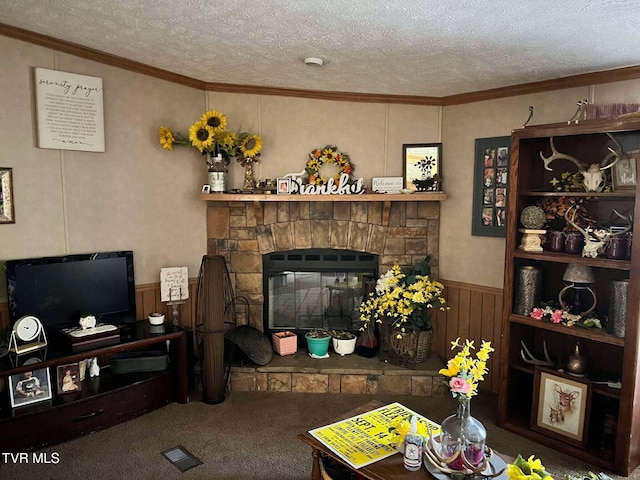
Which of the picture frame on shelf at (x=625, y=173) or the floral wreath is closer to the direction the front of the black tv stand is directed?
the picture frame on shelf

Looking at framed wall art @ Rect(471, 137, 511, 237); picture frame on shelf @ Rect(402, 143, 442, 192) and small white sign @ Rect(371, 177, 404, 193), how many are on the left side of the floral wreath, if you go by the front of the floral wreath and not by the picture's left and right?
3

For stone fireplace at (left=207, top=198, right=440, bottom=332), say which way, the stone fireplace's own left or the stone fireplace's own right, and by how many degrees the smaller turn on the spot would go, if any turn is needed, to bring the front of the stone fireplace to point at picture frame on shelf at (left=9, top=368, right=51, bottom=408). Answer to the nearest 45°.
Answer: approximately 45° to the stone fireplace's own right

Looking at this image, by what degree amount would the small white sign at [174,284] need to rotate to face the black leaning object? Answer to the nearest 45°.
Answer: approximately 90° to its left

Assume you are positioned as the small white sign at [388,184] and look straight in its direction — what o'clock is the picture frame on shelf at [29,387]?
The picture frame on shelf is roughly at 2 o'clock from the small white sign.

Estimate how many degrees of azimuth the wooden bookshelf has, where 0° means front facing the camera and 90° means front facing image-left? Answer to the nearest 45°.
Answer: approximately 45°

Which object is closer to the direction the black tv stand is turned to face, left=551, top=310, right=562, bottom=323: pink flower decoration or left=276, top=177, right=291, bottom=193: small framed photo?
the pink flower decoration

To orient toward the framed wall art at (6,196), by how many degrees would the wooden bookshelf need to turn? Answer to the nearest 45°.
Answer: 0° — it already faces it

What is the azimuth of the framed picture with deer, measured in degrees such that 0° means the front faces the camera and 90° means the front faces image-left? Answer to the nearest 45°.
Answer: approximately 45°

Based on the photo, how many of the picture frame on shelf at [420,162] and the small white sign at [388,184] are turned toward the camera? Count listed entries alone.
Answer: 2

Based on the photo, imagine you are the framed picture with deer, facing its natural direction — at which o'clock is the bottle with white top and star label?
The bottle with white top and star label is roughly at 11 o'clock from the framed picture with deer.
